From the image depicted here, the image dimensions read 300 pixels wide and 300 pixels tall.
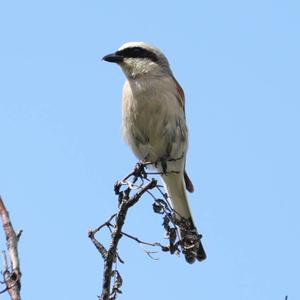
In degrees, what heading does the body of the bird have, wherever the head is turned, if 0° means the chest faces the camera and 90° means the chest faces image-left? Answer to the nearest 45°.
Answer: approximately 45°
